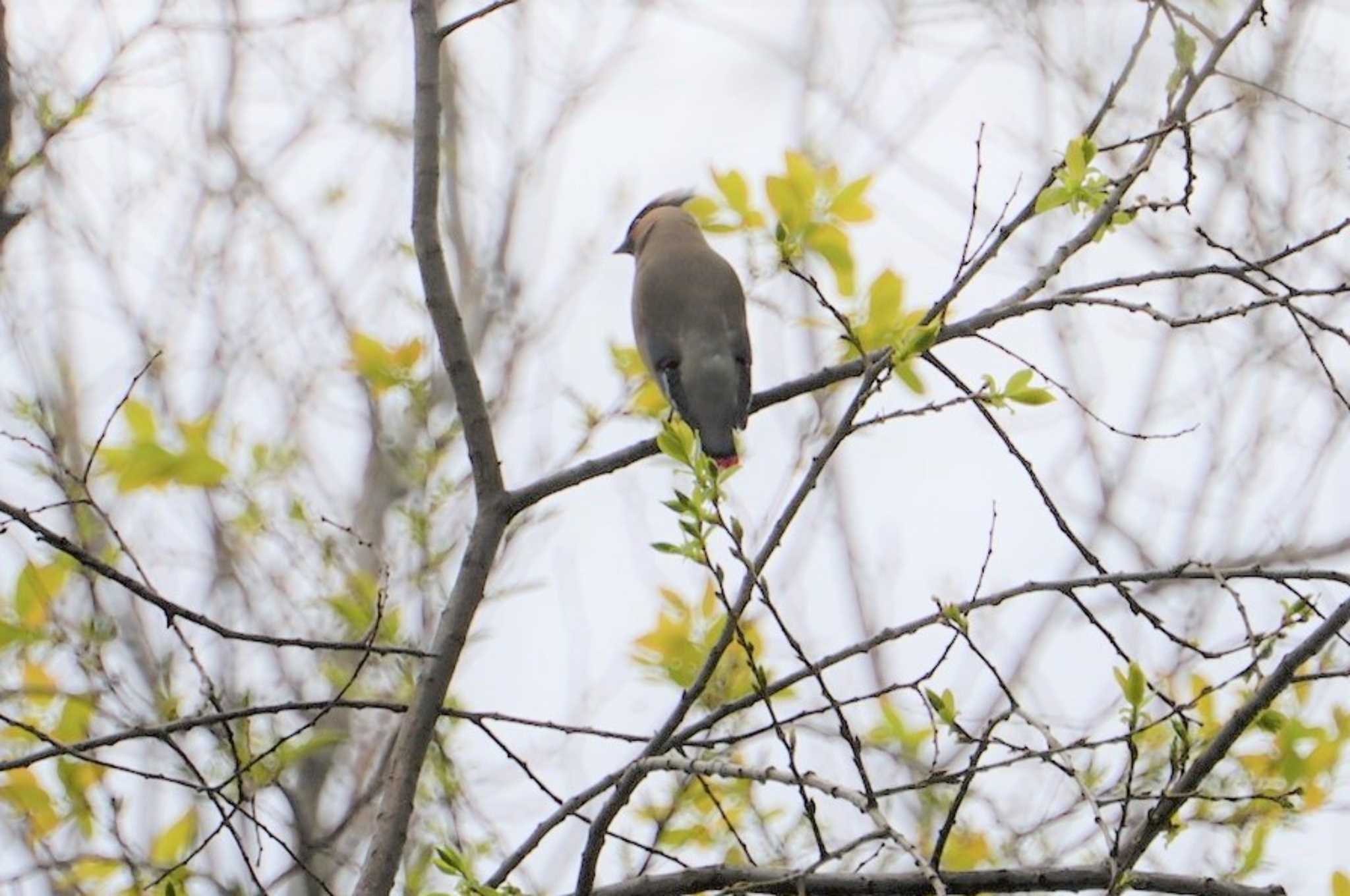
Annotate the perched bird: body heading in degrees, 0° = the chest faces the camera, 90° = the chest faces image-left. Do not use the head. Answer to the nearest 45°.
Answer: approximately 135°
